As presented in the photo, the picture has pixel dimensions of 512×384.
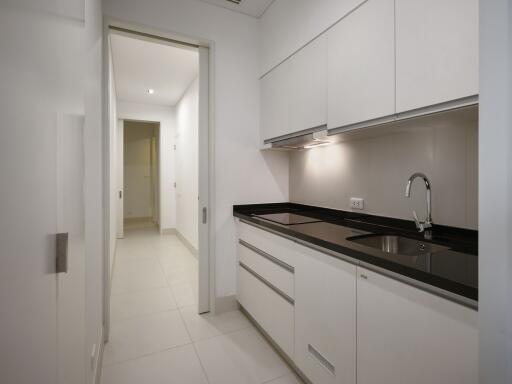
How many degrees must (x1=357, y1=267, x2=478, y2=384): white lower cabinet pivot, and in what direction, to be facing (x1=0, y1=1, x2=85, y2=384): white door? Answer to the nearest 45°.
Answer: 0° — it already faces it

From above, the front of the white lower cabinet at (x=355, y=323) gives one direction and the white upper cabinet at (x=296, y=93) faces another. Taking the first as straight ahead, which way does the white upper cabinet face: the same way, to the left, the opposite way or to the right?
the same way

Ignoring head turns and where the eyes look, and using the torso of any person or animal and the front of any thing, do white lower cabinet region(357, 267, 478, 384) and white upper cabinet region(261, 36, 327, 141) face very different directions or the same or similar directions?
same or similar directions

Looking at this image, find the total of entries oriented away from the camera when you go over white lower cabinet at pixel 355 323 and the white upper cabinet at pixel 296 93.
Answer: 0

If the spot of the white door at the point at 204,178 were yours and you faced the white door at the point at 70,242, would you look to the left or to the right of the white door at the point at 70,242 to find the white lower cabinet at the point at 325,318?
left

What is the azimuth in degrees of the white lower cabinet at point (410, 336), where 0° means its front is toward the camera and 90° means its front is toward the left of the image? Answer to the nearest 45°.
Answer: approximately 45°

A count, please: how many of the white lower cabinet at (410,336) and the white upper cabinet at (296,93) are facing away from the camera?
0

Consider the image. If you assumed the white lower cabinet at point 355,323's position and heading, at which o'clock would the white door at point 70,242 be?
The white door is roughly at 12 o'clock from the white lower cabinet.

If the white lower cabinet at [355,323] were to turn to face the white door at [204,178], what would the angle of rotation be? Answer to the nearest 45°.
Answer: approximately 90° to its right

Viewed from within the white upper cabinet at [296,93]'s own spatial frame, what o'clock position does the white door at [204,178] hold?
The white door is roughly at 2 o'clock from the white upper cabinet.

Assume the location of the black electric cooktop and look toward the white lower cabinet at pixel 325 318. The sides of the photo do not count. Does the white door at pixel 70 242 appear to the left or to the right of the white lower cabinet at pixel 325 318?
right

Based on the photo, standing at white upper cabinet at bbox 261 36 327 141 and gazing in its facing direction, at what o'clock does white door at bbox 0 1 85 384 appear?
The white door is roughly at 11 o'clock from the white upper cabinet.

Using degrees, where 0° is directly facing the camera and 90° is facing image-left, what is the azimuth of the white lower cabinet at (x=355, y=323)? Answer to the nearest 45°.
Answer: approximately 45°
